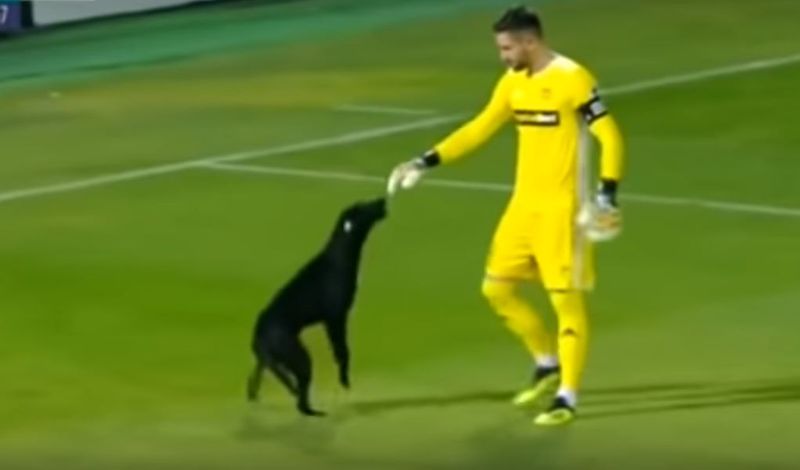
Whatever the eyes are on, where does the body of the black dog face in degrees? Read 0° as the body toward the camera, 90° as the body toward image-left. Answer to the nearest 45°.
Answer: approximately 270°

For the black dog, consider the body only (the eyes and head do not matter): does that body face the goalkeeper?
yes

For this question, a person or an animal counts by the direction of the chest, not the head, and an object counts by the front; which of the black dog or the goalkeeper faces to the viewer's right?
the black dog

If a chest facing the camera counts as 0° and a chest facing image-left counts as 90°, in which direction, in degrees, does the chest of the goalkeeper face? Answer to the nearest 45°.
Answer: approximately 45°

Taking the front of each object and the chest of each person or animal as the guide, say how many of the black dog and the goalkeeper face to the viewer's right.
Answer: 1

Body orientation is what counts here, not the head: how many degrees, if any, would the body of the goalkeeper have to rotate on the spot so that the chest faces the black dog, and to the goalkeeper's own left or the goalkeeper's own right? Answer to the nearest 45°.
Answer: approximately 45° to the goalkeeper's own right
